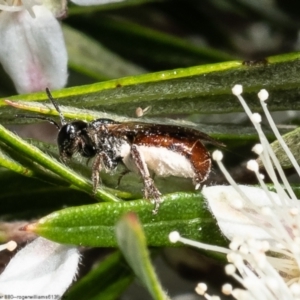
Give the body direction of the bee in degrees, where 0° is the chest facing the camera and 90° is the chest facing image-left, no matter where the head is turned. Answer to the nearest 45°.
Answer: approximately 90°
